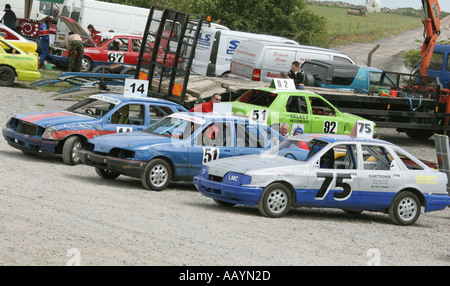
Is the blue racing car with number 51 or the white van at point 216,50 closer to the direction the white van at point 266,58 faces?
the white van

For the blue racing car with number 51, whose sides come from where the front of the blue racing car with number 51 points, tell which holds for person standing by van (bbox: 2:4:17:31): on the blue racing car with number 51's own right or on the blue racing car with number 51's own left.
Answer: on the blue racing car with number 51's own right

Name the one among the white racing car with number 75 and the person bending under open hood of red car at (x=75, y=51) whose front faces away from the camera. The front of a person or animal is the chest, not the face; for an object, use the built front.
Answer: the person bending under open hood of red car

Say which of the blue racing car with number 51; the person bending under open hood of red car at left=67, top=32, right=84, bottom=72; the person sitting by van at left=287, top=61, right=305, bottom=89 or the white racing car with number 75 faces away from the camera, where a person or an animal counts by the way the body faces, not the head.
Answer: the person bending under open hood of red car at left=67, top=32, right=84, bottom=72

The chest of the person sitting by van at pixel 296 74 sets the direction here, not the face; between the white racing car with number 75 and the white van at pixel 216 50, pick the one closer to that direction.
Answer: the white racing car with number 75

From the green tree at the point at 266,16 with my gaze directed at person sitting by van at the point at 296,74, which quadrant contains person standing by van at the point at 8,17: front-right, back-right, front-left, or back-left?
front-right

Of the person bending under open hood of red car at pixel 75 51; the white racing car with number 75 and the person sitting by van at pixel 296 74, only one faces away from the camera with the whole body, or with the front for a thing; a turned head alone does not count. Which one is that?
the person bending under open hood of red car at pixel 75 51

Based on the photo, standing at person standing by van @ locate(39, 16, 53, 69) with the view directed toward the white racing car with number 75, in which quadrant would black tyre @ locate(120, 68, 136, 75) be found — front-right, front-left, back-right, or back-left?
front-left
